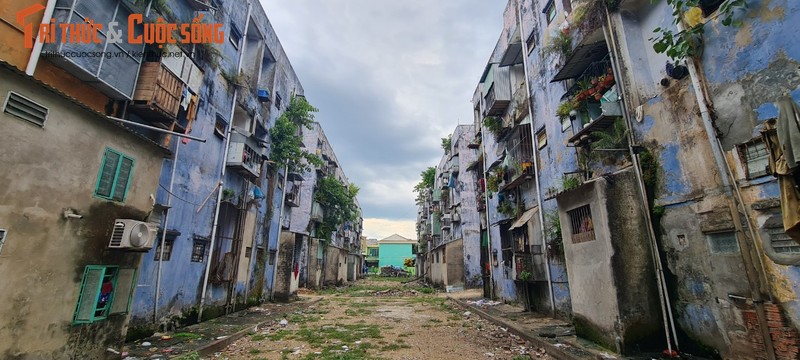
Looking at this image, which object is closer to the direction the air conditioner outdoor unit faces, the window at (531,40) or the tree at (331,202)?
the window

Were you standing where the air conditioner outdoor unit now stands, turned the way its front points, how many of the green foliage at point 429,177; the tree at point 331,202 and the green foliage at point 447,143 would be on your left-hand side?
3

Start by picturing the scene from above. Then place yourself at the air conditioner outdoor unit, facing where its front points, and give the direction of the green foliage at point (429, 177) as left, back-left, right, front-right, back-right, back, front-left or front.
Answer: left

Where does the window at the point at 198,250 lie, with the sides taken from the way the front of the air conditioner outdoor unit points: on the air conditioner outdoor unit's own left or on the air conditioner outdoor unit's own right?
on the air conditioner outdoor unit's own left

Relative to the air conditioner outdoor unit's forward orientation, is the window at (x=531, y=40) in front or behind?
in front

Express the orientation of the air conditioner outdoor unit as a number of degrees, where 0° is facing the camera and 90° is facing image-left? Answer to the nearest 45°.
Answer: approximately 315°

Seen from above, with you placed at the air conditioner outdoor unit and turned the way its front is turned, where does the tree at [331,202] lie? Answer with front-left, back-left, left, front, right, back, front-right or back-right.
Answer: left

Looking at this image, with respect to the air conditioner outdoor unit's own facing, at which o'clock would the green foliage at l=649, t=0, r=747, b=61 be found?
The green foliage is roughly at 12 o'clock from the air conditioner outdoor unit.

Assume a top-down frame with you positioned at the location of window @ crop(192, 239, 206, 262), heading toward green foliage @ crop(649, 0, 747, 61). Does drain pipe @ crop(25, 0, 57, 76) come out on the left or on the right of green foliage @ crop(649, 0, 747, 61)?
right

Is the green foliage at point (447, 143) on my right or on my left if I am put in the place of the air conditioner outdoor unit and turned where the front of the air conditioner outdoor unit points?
on my left

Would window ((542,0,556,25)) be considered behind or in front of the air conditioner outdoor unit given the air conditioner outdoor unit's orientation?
in front
